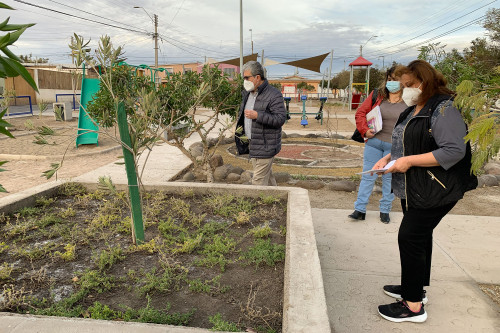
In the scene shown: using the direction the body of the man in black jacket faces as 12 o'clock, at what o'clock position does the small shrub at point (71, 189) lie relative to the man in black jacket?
The small shrub is roughly at 1 o'clock from the man in black jacket.

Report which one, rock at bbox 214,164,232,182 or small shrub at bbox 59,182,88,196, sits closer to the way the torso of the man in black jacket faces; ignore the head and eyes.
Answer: the small shrub

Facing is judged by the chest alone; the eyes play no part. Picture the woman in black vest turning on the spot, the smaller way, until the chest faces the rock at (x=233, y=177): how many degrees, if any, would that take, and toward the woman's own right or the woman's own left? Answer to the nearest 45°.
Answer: approximately 45° to the woman's own right

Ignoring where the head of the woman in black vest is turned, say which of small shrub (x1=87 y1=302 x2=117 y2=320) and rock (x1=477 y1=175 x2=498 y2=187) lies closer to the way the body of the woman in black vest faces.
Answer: the small shrub

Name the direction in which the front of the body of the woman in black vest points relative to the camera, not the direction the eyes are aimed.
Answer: to the viewer's left
